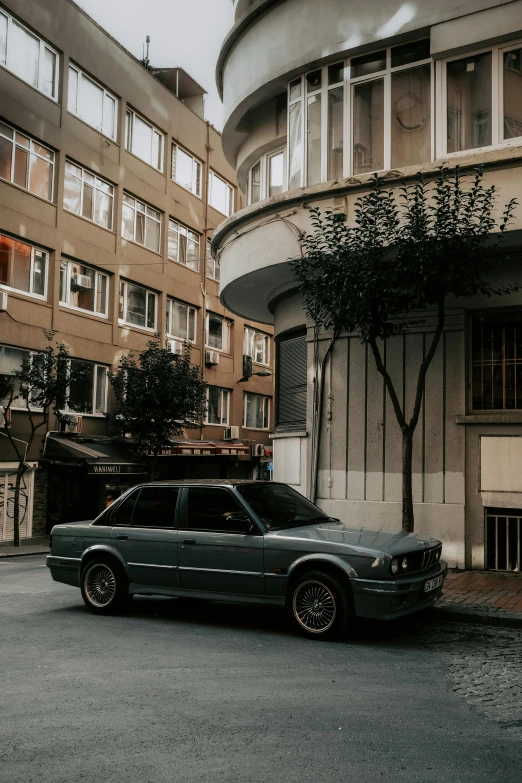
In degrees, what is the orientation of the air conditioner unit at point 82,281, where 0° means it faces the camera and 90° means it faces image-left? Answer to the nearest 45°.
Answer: approximately 315°

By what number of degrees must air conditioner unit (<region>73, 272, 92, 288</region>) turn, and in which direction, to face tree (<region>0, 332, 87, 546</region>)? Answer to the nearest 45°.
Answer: approximately 45° to its right

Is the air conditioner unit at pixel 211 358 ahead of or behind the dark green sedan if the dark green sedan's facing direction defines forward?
behind

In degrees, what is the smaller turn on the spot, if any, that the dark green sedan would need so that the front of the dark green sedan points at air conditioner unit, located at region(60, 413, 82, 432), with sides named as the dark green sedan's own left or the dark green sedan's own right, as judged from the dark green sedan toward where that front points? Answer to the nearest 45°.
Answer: approximately 135° to the dark green sedan's own left

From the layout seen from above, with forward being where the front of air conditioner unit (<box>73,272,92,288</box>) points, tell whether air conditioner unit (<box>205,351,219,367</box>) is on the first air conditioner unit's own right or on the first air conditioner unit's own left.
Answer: on the first air conditioner unit's own left

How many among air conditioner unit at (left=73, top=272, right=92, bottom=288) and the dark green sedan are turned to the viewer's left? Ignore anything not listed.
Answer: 0

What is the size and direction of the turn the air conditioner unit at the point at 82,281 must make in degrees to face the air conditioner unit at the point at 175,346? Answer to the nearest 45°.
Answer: approximately 90° to its left

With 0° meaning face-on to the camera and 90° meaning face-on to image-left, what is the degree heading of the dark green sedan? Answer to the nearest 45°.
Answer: approximately 315°

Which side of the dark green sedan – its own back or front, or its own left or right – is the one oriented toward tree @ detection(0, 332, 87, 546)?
back

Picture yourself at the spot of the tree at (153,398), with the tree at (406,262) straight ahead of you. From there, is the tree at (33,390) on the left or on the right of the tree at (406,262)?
right

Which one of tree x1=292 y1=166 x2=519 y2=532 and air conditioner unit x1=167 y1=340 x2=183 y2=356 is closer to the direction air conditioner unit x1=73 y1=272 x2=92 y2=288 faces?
the tree
